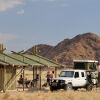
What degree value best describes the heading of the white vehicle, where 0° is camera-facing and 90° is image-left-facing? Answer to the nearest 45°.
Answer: approximately 45°
